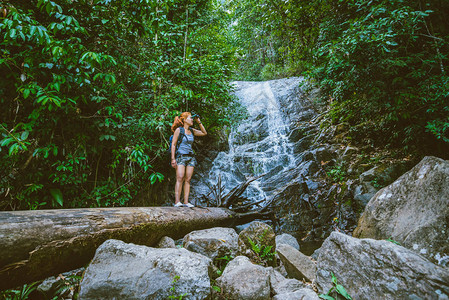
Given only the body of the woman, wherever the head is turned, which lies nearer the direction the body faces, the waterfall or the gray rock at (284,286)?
the gray rock

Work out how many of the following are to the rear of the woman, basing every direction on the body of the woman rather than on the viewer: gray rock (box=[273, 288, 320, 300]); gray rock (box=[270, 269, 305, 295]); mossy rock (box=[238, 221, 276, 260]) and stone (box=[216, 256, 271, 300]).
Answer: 0

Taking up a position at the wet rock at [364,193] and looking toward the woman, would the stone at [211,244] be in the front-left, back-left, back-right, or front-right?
front-left

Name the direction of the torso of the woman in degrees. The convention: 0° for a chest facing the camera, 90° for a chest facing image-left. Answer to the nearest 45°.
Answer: approximately 315°

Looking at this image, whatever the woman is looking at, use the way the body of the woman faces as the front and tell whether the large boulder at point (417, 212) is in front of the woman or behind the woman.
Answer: in front

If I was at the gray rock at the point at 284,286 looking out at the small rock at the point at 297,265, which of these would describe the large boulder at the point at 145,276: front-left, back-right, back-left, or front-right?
back-left

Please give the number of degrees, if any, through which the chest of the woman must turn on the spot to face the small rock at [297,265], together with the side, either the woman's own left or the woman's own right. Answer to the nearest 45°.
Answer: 0° — they already face it

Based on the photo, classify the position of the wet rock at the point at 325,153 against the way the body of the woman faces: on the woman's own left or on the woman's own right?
on the woman's own left

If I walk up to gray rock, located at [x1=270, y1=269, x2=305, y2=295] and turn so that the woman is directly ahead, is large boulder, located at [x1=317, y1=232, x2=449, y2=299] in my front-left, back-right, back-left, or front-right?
back-right

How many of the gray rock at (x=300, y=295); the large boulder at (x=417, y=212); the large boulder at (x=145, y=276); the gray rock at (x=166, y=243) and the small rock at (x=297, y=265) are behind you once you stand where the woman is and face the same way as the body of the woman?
0

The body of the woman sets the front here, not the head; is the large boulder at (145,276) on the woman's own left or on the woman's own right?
on the woman's own right
